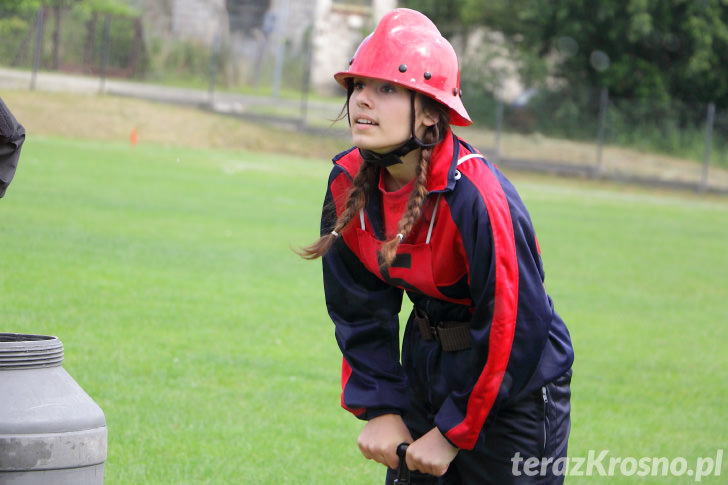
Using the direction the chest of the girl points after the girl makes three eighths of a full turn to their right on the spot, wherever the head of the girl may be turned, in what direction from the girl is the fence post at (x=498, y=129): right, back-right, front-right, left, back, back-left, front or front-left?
front

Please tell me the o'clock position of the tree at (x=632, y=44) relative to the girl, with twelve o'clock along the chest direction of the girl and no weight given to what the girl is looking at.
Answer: The tree is roughly at 5 o'clock from the girl.

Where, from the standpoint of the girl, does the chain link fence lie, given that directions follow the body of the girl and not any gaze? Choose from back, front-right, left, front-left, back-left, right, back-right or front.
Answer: back-right

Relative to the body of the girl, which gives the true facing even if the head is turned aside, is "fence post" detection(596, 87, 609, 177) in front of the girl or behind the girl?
behind

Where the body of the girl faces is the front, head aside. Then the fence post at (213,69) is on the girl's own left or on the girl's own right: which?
on the girl's own right

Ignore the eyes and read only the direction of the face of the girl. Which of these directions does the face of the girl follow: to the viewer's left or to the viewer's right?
to the viewer's left

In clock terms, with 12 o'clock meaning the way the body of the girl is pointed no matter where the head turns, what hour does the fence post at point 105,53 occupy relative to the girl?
The fence post is roughly at 4 o'clock from the girl.

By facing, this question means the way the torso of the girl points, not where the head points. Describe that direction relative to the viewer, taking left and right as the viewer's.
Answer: facing the viewer and to the left of the viewer

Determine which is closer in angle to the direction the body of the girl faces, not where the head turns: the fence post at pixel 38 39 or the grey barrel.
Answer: the grey barrel

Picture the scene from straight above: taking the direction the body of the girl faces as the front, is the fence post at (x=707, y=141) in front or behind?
behind
